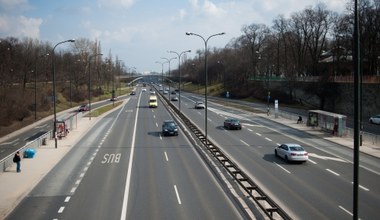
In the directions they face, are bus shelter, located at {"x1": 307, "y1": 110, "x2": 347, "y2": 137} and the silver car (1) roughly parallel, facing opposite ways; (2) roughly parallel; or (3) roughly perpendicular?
roughly perpendicular

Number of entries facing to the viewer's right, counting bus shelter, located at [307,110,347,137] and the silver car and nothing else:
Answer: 0

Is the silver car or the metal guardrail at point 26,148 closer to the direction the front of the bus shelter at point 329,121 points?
the metal guardrail

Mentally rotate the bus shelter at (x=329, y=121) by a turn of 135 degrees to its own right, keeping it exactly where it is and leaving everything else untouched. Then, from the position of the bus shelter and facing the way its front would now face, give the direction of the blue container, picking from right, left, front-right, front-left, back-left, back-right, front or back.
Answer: back-left

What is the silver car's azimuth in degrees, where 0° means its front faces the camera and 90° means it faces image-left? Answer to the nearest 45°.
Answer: approximately 135°

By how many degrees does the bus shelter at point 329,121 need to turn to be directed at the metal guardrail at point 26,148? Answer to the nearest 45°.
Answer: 0° — it already faces it

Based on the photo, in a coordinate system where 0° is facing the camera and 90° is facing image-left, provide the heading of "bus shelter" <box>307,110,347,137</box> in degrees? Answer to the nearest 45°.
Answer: approximately 45°
